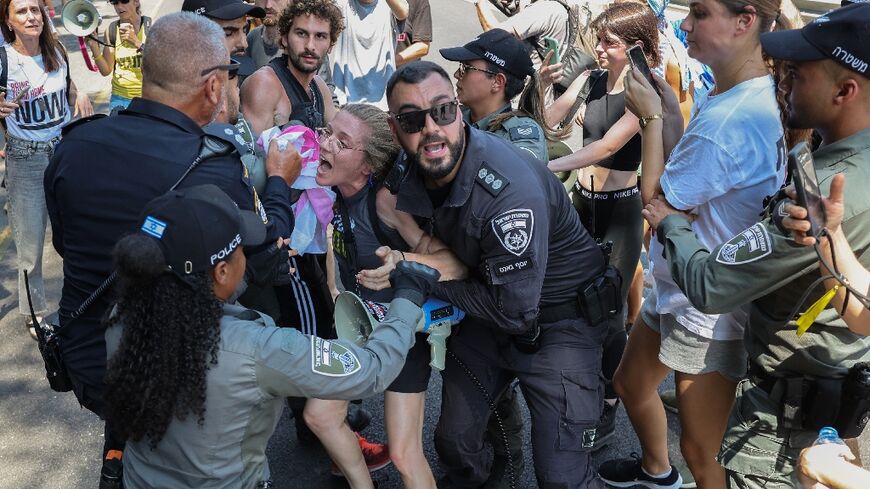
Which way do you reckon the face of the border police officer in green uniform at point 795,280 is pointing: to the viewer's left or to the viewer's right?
to the viewer's left

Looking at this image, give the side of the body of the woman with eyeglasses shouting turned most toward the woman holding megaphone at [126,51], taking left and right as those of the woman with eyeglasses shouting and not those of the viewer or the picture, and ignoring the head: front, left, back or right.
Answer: right

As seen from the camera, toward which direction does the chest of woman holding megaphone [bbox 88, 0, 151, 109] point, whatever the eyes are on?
toward the camera

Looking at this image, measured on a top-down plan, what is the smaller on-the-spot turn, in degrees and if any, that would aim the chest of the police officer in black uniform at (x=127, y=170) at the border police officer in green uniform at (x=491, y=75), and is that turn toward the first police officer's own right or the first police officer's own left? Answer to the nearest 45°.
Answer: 0° — they already face them

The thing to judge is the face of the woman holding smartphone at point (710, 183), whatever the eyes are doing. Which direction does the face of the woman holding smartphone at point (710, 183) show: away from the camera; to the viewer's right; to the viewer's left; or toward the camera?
to the viewer's left

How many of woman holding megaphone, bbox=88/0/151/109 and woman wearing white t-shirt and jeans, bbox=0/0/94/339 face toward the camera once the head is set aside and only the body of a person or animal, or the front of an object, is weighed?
2

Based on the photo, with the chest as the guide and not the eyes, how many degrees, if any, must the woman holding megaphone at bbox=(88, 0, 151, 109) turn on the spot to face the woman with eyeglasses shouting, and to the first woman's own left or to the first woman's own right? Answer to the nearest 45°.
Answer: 0° — they already face them

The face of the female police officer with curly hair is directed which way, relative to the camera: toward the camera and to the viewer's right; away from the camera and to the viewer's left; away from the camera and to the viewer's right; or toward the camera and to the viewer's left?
away from the camera and to the viewer's right

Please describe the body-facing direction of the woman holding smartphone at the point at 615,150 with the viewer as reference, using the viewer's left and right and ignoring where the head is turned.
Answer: facing the viewer and to the left of the viewer

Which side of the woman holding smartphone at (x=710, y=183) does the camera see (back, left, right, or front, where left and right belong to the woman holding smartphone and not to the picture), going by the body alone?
left

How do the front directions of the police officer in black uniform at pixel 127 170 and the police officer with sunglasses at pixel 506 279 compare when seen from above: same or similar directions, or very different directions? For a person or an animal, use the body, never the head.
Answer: very different directions

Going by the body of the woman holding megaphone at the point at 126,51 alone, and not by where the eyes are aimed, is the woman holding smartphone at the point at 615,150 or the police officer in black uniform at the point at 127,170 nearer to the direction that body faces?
the police officer in black uniform

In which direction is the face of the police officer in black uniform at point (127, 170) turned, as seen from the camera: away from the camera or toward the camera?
away from the camera

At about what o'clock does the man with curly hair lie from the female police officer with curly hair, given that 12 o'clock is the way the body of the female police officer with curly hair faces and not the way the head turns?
The man with curly hair is roughly at 11 o'clock from the female police officer with curly hair.

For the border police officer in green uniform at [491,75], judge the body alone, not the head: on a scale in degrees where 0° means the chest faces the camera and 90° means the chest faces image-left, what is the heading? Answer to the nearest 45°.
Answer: approximately 90°
